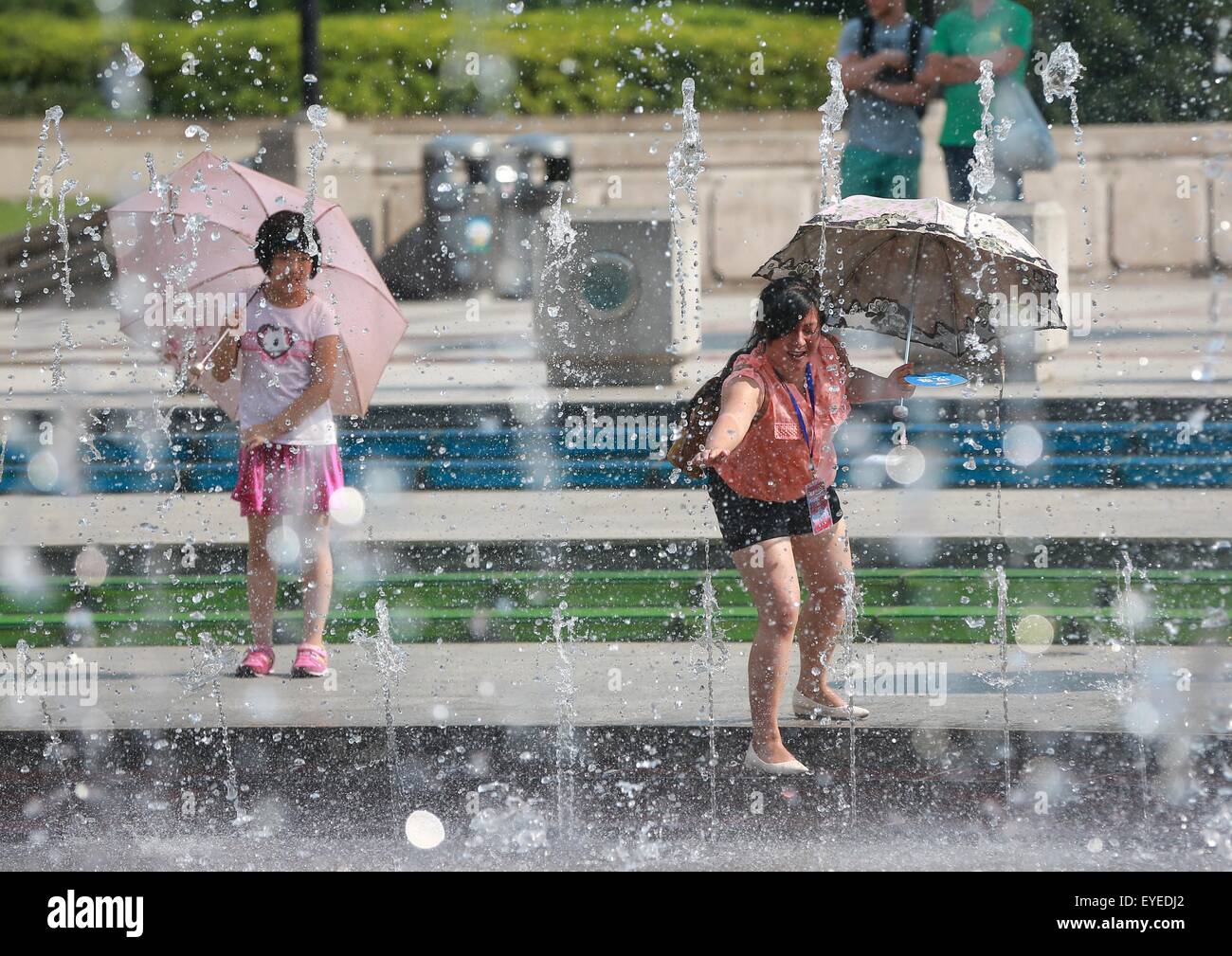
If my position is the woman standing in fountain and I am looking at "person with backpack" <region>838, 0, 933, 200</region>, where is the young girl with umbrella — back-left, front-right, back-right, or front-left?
front-left

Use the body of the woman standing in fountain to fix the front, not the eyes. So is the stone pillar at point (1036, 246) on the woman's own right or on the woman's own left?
on the woman's own left

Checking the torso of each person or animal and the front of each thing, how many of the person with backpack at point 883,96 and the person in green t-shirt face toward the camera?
2

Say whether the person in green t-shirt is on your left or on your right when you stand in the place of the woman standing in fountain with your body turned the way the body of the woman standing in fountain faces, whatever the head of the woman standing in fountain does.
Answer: on your left

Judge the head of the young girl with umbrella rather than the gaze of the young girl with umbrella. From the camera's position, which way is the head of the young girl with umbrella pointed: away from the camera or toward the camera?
toward the camera

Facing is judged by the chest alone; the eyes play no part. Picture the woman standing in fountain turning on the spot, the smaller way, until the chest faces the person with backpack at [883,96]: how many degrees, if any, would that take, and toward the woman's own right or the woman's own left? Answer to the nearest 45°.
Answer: approximately 135° to the woman's own left

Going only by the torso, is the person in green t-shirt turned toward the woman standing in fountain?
yes

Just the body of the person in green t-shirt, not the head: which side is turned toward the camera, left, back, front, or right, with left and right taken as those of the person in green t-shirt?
front

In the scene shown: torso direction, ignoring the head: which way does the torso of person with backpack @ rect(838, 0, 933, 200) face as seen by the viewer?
toward the camera
